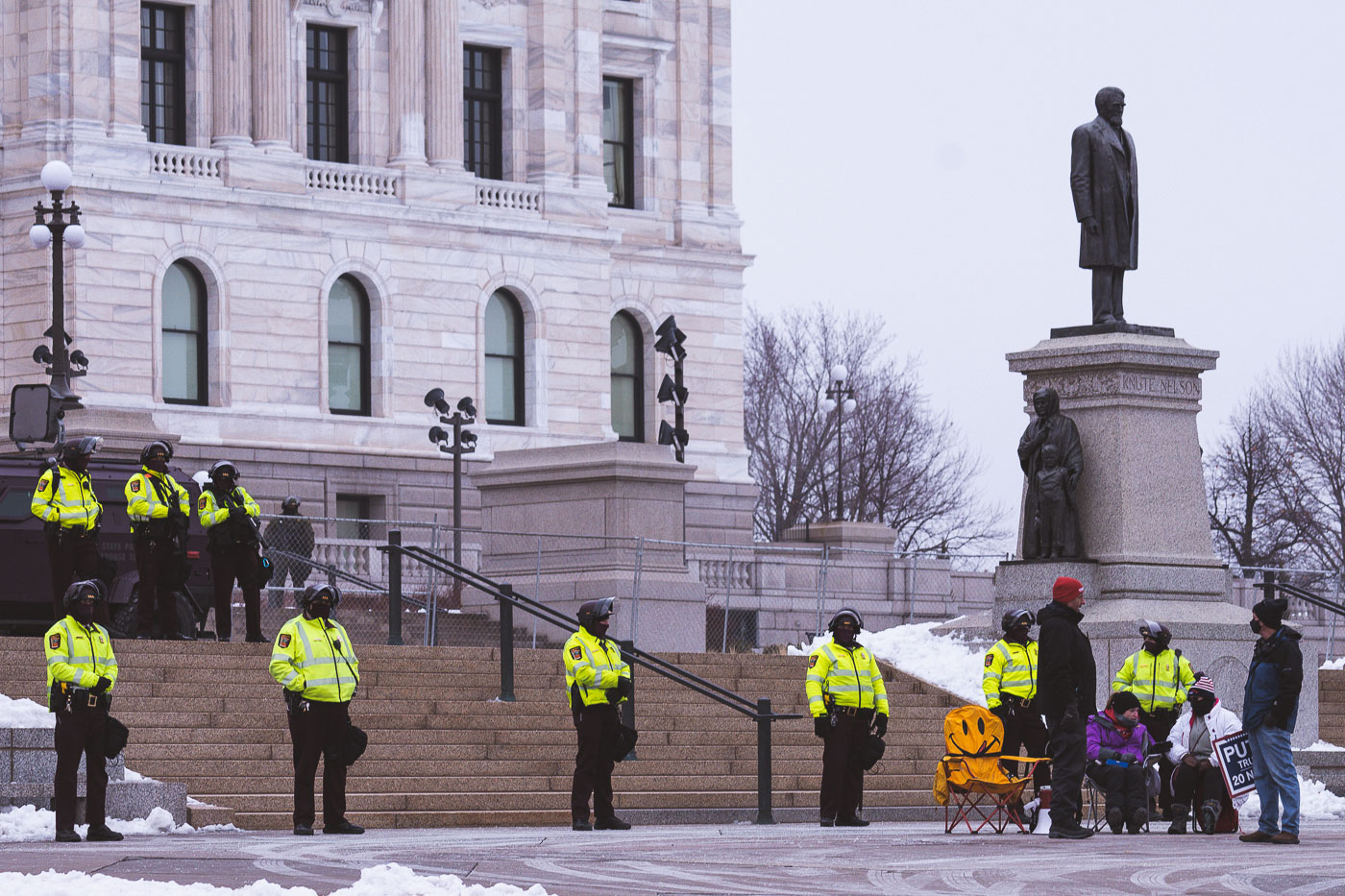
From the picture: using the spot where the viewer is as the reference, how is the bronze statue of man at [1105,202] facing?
facing the viewer and to the right of the viewer

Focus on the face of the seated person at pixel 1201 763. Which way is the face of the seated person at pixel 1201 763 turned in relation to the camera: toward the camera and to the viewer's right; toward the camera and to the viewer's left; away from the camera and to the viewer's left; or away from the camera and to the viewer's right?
toward the camera and to the viewer's left

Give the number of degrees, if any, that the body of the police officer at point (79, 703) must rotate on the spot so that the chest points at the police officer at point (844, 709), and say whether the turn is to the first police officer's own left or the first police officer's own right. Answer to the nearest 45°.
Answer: approximately 45° to the first police officer's own left

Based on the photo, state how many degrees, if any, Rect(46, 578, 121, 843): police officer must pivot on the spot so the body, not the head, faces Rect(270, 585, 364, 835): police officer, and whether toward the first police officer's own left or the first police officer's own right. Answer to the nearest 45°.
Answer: approximately 90° to the first police officer's own left

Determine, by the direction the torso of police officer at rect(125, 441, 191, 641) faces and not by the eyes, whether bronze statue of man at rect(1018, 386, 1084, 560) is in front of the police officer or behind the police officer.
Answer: in front

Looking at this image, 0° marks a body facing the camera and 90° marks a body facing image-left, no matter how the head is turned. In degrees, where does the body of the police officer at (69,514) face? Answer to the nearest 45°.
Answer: approximately 315°

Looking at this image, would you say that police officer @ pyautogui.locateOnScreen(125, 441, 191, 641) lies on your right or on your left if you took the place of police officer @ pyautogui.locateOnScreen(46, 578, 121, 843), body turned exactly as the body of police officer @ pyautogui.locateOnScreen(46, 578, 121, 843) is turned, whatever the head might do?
on your left

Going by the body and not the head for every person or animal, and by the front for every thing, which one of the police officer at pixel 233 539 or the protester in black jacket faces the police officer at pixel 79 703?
the police officer at pixel 233 539

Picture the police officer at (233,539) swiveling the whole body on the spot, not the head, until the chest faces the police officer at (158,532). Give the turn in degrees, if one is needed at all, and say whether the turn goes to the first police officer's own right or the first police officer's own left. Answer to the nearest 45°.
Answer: approximately 45° to the first police officer's own right

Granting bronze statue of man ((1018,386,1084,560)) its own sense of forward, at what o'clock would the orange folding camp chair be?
The orange folding camp chair is roughly at 12 o'clock from the bronze statue of man.

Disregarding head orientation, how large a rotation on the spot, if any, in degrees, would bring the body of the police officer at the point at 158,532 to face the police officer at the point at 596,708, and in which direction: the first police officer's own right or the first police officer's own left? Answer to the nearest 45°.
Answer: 0° — they already face them

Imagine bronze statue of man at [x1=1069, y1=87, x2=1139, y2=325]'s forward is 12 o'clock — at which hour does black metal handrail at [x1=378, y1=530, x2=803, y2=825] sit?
The black metal handrail is roughly at 4 o'clock from the bronze statue of man.

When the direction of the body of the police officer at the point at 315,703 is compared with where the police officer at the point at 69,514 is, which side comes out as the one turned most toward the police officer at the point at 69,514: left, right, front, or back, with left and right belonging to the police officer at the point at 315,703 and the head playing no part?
back
